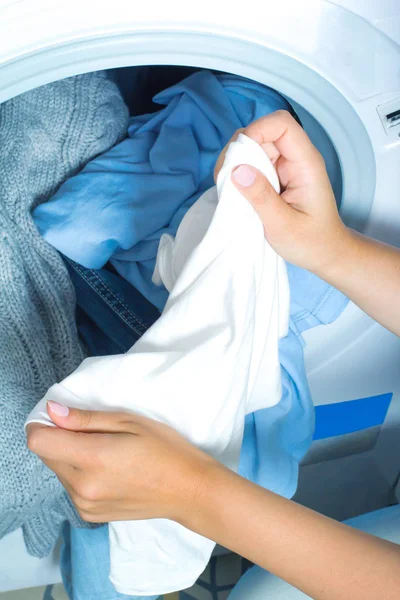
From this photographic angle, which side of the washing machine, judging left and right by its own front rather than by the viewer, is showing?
front
